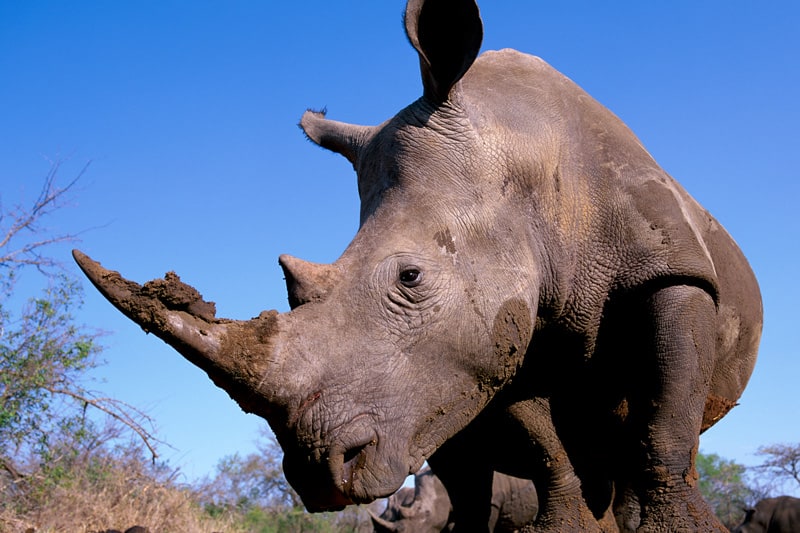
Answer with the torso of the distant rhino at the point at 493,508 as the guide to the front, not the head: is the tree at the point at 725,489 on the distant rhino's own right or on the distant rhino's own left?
on the distant rhino's own right

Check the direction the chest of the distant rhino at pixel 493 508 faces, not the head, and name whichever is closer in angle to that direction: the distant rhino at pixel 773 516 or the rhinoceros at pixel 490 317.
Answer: the rhinoceros

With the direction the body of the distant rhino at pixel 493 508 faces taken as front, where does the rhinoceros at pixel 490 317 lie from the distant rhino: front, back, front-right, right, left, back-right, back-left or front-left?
left

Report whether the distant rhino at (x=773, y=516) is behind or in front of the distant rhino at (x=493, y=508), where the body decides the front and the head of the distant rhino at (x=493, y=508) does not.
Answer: behind

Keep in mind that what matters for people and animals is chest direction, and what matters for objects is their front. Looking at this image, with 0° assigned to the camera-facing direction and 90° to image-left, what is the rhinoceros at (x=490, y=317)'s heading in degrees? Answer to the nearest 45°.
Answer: approximately 45°

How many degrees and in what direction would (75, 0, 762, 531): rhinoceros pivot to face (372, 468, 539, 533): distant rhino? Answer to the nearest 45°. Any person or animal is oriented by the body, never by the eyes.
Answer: approximately 135° to its right

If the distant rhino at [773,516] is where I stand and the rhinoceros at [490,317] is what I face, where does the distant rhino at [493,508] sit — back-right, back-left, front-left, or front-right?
front-right

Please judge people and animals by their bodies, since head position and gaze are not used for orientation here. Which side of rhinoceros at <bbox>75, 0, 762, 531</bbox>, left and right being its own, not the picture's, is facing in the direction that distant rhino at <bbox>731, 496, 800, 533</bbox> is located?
back

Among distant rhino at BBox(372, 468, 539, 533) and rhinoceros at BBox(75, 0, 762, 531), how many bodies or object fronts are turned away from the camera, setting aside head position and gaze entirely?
0

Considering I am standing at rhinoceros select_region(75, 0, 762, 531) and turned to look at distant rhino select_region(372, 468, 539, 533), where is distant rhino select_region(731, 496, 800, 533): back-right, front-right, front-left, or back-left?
front-right

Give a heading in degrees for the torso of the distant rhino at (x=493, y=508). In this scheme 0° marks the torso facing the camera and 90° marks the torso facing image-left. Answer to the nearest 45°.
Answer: approximately 90°
